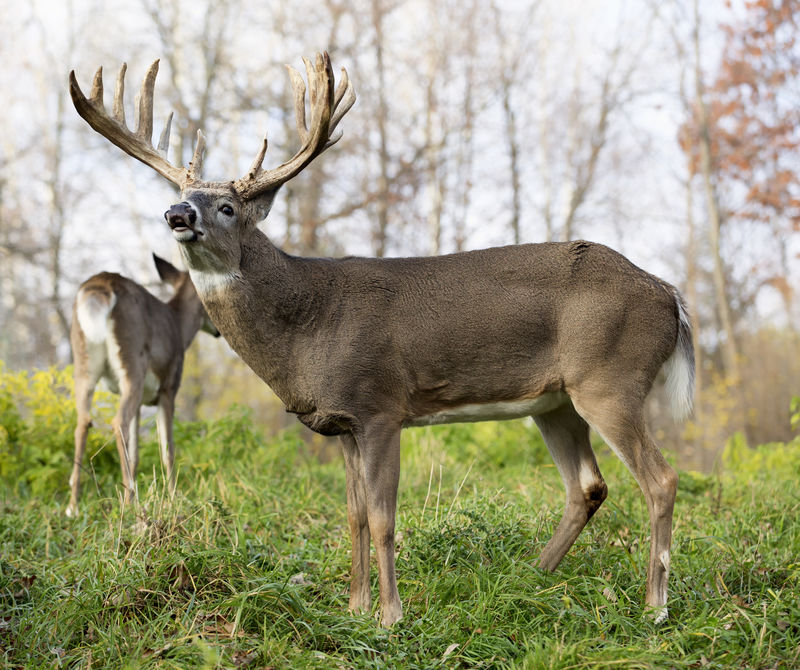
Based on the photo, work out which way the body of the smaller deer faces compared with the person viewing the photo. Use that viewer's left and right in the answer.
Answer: facing away from the viewer and to the right of the viewer

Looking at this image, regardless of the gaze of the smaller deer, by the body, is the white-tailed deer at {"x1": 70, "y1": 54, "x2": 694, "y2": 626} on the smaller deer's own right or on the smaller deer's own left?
on the smaller deer's own right

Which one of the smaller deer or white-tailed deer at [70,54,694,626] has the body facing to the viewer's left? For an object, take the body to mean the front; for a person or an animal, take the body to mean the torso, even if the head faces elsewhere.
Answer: the white-tailed deer

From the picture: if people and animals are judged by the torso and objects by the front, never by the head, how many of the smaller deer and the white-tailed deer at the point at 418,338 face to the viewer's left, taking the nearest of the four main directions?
1

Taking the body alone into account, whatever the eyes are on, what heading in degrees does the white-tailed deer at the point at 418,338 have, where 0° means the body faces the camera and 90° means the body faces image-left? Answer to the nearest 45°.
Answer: approximately 90°

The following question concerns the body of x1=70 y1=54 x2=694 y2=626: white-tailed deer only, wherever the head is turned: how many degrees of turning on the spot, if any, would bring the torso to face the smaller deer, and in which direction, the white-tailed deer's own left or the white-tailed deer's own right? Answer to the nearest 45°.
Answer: approximately 45° to the white-tailed deer's own right
